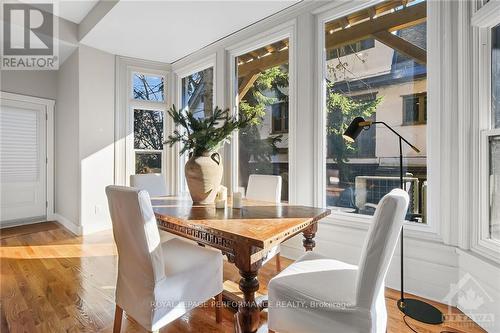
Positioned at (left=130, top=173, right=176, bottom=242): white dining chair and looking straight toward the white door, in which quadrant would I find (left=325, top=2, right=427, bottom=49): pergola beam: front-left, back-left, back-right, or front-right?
back-right

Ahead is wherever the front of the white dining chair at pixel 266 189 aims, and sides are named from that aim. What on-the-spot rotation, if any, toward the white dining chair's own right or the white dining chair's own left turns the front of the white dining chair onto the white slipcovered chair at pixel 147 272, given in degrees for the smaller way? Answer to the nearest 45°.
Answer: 0° — it already faces it

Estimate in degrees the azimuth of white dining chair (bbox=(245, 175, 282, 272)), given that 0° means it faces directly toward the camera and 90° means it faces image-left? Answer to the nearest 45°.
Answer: approximately 45°

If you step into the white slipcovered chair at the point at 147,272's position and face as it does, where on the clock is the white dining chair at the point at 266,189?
The white dining chair is roughly at 12 o'clock from the white slipcovered chair.

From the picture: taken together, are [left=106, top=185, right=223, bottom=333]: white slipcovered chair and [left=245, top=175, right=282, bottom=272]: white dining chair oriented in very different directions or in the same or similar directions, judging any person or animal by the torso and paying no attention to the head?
very different directions

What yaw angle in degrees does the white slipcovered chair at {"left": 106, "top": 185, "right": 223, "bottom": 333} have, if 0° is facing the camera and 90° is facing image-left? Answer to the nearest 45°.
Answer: approximately 225°

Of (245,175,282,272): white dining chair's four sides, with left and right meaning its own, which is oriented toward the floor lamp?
left
